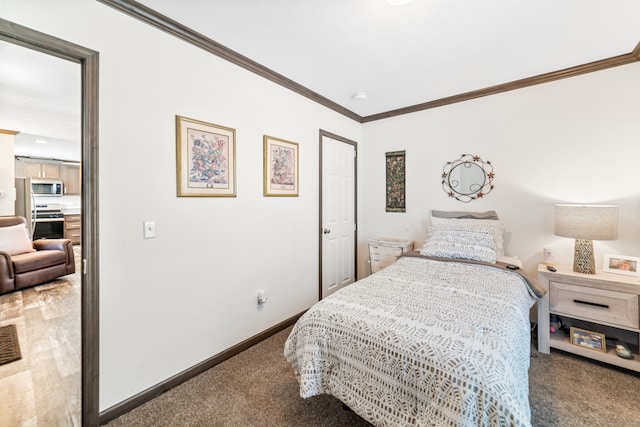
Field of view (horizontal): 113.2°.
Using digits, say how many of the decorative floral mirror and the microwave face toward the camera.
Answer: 2

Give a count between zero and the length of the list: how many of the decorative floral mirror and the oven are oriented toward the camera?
2

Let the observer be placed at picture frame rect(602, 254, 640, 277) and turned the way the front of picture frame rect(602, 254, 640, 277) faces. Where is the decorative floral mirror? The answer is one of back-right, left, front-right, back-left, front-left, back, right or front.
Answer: right

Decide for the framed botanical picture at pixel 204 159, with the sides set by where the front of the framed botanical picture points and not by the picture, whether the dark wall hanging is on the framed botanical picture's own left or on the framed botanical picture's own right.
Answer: on the framed botanical picture's own left

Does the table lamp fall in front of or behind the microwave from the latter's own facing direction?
in front

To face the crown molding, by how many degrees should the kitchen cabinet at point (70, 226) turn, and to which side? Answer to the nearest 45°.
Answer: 0° — it already faces it
